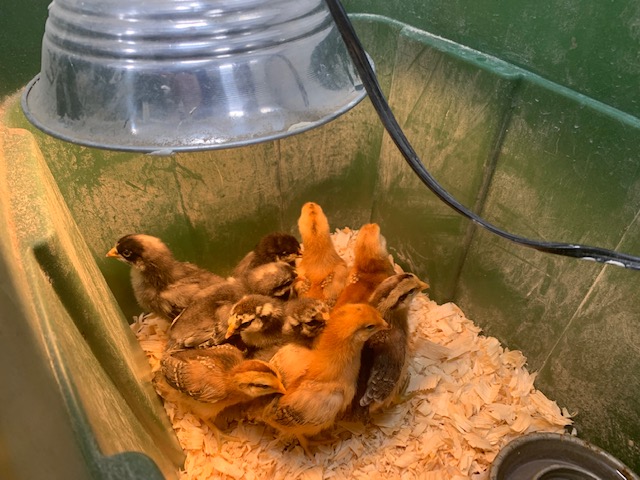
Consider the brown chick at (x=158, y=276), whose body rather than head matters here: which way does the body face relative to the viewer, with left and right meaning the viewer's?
facing to the left of the viewer

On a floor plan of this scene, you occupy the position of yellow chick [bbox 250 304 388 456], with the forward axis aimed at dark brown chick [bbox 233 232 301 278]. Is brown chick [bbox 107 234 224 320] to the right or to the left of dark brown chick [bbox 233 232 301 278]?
left

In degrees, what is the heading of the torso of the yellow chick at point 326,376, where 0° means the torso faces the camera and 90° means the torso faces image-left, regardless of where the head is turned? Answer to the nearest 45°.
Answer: approximately 270°

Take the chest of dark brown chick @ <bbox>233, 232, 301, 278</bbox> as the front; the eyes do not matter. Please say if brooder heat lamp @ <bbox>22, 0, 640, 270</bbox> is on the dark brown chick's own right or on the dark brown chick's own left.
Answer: on the dark brown chick's own right

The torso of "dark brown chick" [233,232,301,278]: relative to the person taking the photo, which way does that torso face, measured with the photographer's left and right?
facing to the right of the viewer

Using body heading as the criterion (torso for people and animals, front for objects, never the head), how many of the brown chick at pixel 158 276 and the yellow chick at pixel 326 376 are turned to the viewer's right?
1

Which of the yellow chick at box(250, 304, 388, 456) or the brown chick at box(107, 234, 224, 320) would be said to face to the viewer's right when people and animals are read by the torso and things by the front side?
the yellow chick

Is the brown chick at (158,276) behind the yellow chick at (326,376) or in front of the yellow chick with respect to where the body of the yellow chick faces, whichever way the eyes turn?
behind
